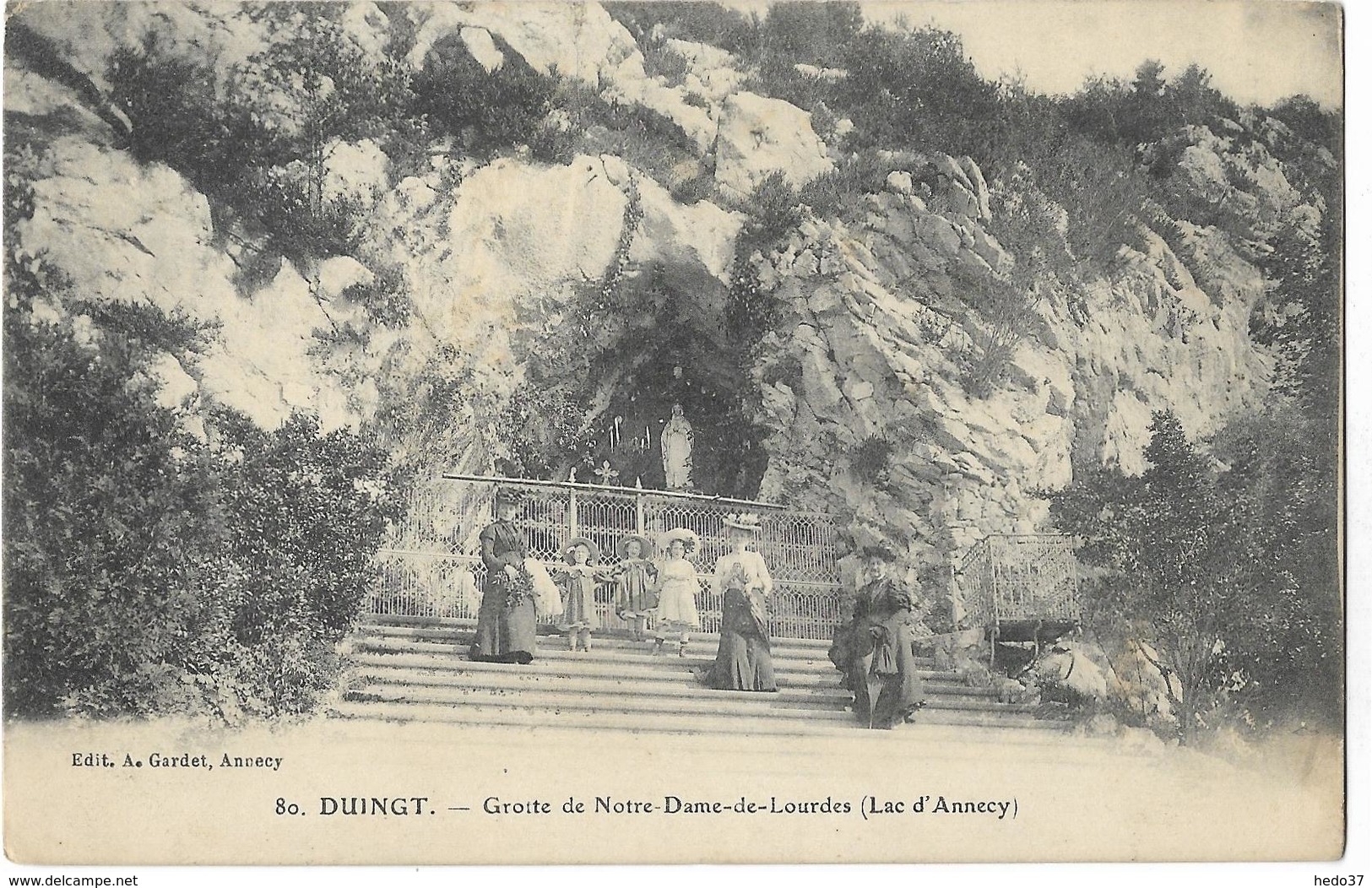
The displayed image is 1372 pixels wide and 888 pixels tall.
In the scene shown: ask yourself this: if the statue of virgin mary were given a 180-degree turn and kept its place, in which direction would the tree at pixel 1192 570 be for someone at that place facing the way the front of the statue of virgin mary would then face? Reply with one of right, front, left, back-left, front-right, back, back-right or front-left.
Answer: right

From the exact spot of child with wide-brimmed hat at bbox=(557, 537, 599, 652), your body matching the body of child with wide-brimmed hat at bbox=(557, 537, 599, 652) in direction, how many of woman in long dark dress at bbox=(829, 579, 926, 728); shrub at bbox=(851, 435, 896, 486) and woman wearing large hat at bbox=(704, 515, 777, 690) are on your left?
3
